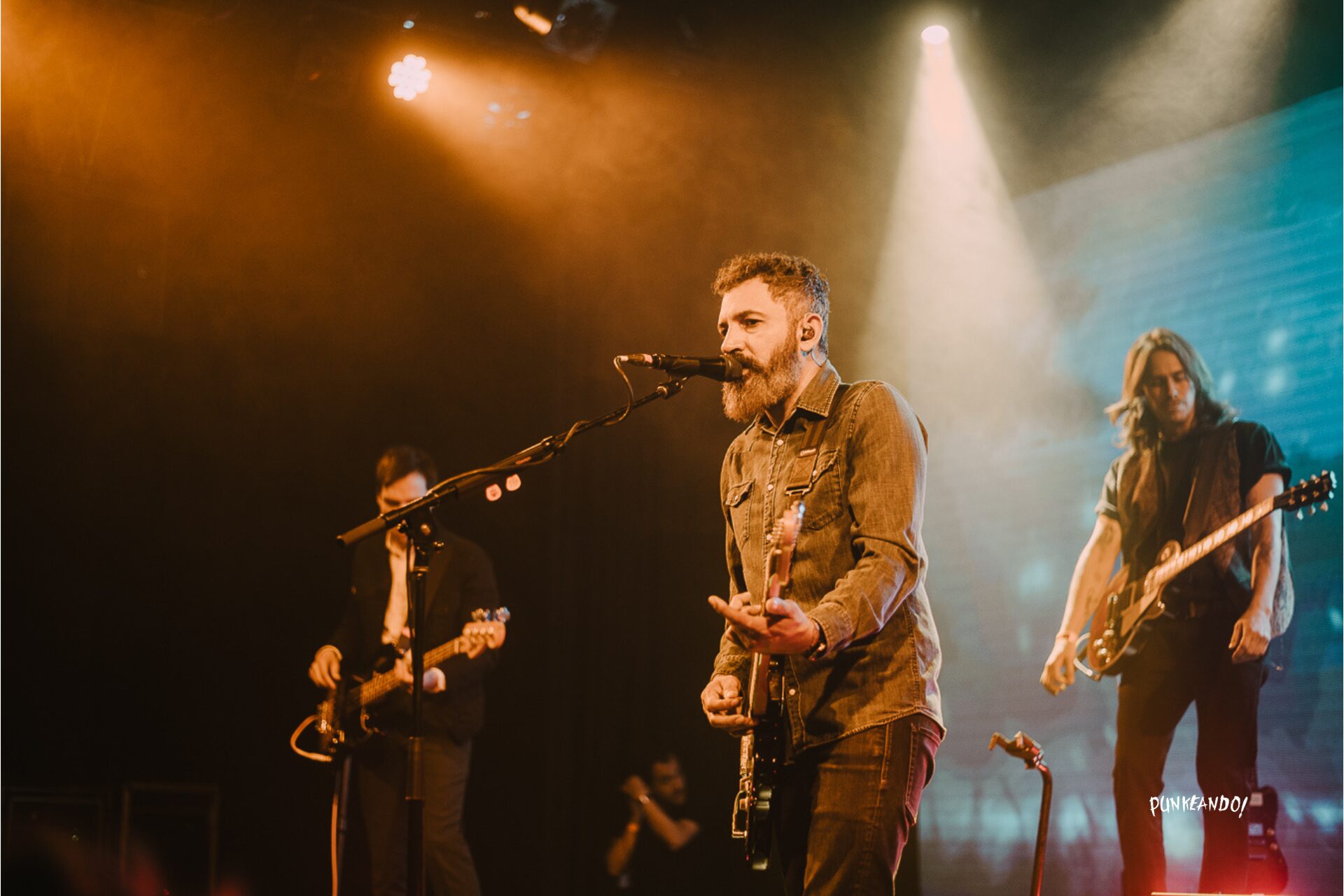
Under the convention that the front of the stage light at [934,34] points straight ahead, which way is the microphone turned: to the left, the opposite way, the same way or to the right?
to the left

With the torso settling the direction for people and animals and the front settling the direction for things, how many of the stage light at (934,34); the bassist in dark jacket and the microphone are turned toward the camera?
2

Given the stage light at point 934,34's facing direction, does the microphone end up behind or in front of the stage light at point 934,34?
in front

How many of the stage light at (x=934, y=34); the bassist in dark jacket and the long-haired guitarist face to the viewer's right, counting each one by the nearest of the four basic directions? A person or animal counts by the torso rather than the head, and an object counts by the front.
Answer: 0

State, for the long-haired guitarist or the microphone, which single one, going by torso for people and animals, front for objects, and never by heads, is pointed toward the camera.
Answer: the long-haired guitarist

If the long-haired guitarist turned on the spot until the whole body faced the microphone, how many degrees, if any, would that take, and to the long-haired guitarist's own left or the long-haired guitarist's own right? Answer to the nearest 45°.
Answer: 0° — they already face it

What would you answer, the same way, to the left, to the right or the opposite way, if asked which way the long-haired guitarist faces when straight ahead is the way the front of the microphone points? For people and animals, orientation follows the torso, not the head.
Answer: to the right

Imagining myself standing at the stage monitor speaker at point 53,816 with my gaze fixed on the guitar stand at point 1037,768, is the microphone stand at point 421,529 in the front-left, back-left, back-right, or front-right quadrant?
front-right

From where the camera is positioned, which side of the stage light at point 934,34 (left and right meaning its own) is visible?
front

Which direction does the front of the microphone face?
to the viewer's right

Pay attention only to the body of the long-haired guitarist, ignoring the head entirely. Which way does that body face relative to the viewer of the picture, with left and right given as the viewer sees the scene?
facing the viewer

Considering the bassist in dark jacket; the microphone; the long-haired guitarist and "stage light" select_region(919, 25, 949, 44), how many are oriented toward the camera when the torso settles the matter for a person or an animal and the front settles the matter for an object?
3
